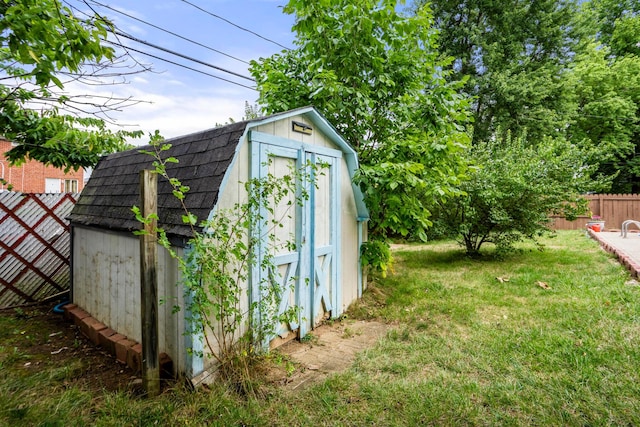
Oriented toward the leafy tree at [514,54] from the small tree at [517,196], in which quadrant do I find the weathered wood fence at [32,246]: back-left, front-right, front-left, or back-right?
back-left

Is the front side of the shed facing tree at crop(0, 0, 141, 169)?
no

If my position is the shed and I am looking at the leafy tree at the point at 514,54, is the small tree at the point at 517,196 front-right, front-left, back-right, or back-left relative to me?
front-right

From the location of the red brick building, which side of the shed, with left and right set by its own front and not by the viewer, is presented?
back

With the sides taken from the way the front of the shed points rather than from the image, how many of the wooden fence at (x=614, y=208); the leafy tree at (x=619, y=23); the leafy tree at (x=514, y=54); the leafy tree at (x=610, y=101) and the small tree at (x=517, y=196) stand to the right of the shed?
0

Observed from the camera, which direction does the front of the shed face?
facing the viewer and to the right of the viewer

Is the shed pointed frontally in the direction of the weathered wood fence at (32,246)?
no

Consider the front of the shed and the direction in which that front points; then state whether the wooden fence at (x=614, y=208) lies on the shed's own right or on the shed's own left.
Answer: on the shed's own left

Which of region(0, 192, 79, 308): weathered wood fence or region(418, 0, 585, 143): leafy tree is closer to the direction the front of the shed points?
the leafy tree

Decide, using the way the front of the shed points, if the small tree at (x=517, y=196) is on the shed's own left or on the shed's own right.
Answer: on the shed's own left

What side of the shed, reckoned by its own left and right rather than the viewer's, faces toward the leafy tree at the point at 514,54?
left

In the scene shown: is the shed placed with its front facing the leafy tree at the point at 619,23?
no
